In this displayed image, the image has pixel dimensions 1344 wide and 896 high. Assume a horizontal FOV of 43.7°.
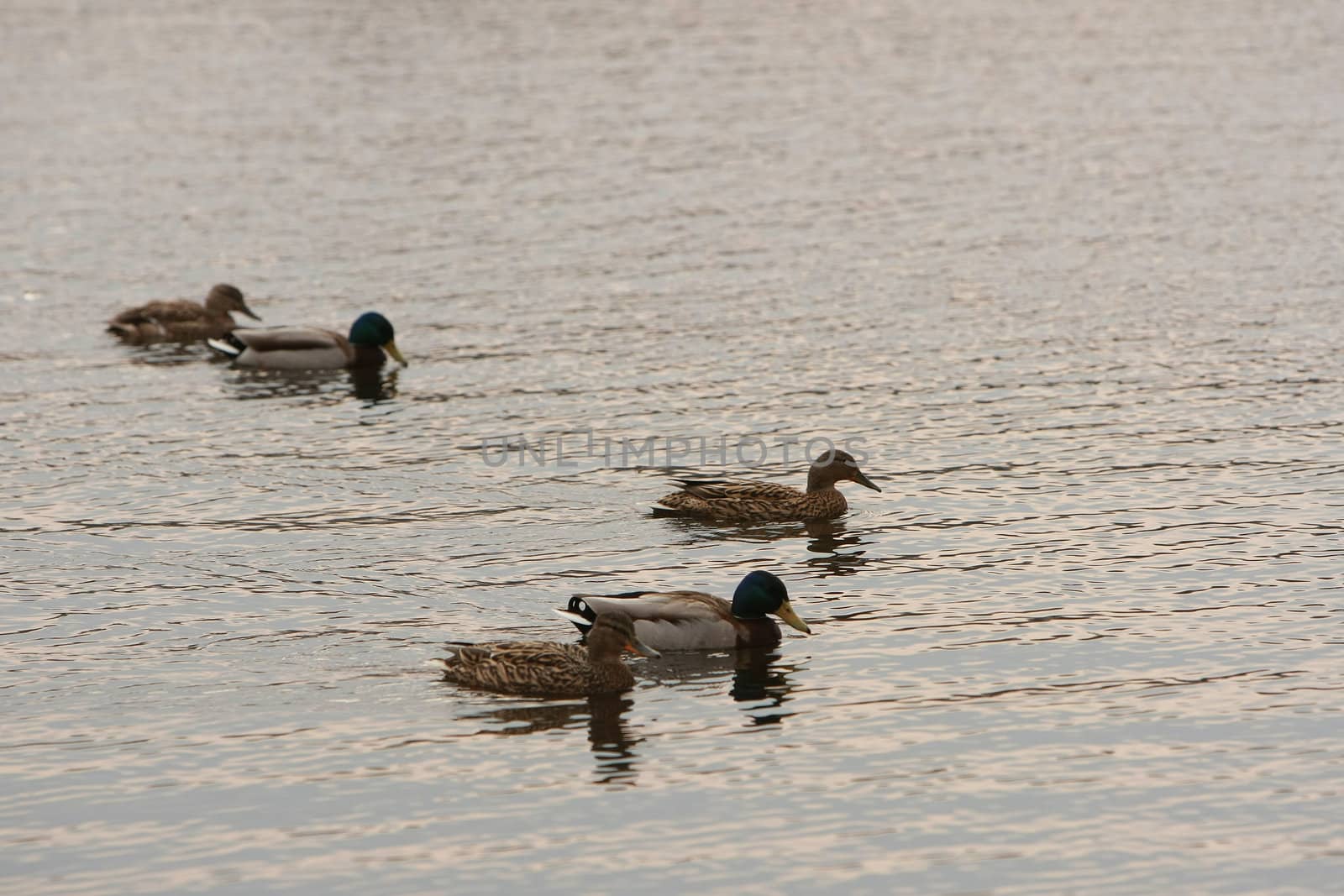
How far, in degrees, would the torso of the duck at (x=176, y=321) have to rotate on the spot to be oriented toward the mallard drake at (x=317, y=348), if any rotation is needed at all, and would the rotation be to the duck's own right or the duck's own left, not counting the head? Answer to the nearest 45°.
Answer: approximately 45° to the duck's own right

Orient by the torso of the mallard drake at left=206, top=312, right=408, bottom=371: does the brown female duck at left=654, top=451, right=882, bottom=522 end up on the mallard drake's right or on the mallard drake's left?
on the mallard drake's right

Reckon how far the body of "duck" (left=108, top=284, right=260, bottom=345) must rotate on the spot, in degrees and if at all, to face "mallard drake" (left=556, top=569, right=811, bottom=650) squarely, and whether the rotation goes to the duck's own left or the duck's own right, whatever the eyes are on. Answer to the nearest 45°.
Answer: approximately 90° to the duck's own right

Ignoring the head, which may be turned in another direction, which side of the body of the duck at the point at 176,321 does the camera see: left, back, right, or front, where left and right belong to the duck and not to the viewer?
right

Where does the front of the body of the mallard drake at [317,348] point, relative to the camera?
to the viewer's right

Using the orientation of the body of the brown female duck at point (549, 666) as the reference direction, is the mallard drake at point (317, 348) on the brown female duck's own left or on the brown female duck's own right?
on the brown female duck's own left

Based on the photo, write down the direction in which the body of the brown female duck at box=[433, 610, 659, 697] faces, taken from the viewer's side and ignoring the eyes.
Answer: to the viewer's right

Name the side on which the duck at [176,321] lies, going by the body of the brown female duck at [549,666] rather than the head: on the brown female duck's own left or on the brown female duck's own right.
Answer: on the brown female duck's own left

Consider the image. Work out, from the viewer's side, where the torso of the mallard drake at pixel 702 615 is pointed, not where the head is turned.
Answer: to the viewer's right

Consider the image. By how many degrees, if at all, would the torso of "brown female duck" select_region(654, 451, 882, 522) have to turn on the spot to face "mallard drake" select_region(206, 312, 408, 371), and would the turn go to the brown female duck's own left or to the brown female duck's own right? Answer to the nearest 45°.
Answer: approximately 135° to the brown female duck's own left

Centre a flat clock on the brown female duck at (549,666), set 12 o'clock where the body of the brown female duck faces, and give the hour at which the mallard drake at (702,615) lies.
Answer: The mallard drake is roughly at 11 o'clock from the brown female duck.

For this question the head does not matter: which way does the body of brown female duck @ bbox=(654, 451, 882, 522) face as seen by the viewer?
to the viewer's right

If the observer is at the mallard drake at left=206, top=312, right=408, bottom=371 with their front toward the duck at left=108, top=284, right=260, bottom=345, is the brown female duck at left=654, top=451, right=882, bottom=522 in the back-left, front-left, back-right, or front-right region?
back-left

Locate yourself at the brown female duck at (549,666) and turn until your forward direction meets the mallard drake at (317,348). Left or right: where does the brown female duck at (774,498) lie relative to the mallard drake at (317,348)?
right
